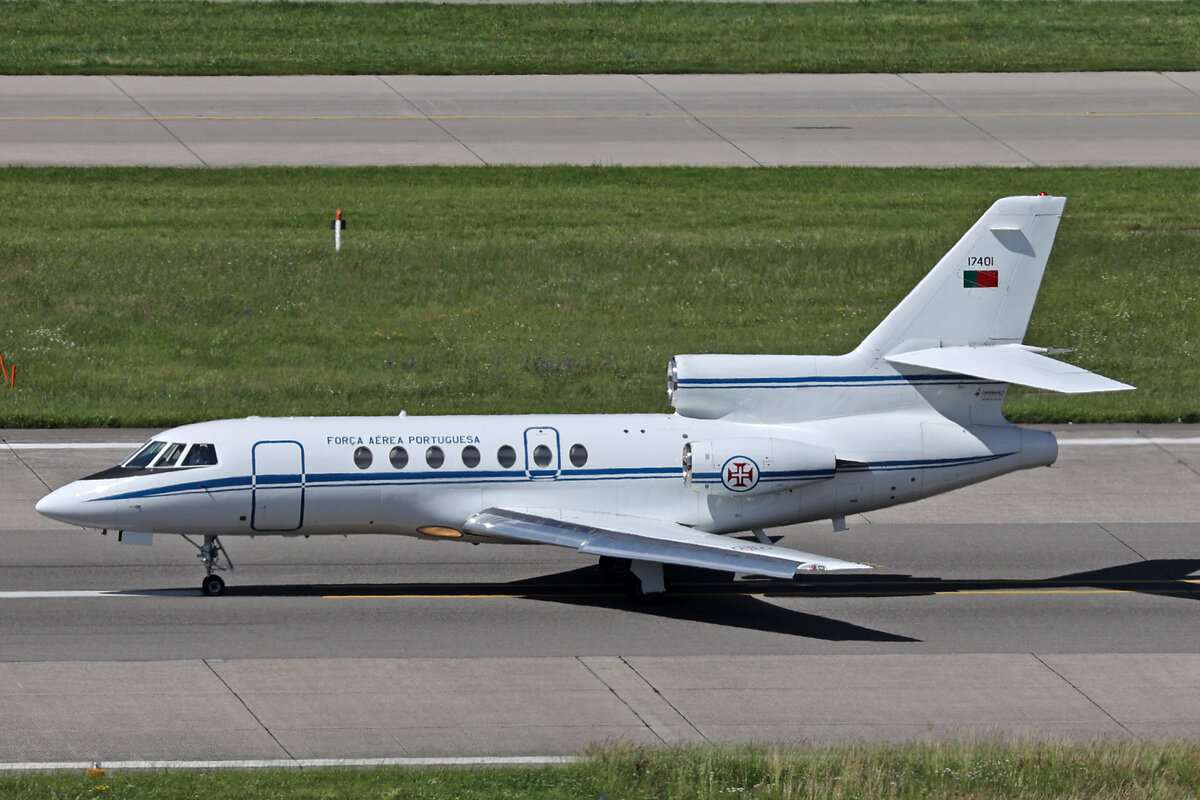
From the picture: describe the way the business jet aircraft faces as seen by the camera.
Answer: facing to the left of the viewer

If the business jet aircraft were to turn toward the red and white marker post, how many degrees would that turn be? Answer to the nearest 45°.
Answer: approximately 45° to its right
